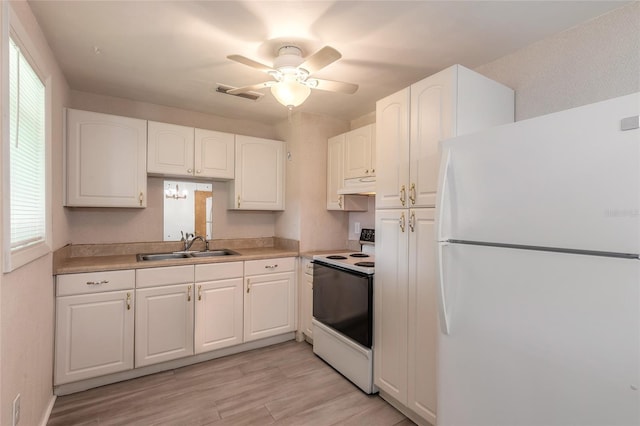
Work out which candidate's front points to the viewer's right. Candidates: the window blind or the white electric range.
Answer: the window blind

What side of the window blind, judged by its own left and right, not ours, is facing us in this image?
right

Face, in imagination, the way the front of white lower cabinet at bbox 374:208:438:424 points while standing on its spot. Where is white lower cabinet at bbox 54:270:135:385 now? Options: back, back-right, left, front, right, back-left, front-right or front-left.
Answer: front-right

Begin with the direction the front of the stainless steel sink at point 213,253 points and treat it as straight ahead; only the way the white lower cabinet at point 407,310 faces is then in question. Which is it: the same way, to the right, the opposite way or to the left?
to the right

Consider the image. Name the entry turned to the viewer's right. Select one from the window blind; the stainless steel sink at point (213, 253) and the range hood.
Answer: the window blind

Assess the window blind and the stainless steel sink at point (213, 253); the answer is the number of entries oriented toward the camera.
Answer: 1

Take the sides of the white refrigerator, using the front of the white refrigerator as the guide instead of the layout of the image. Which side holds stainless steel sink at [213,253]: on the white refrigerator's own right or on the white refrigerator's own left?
on the white refrigerator's own right

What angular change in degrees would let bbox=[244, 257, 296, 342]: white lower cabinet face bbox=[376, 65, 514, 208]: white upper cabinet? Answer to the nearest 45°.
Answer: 0° — it already faces it

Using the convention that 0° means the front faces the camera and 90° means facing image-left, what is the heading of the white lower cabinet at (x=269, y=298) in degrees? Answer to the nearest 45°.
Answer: approximately 315°
